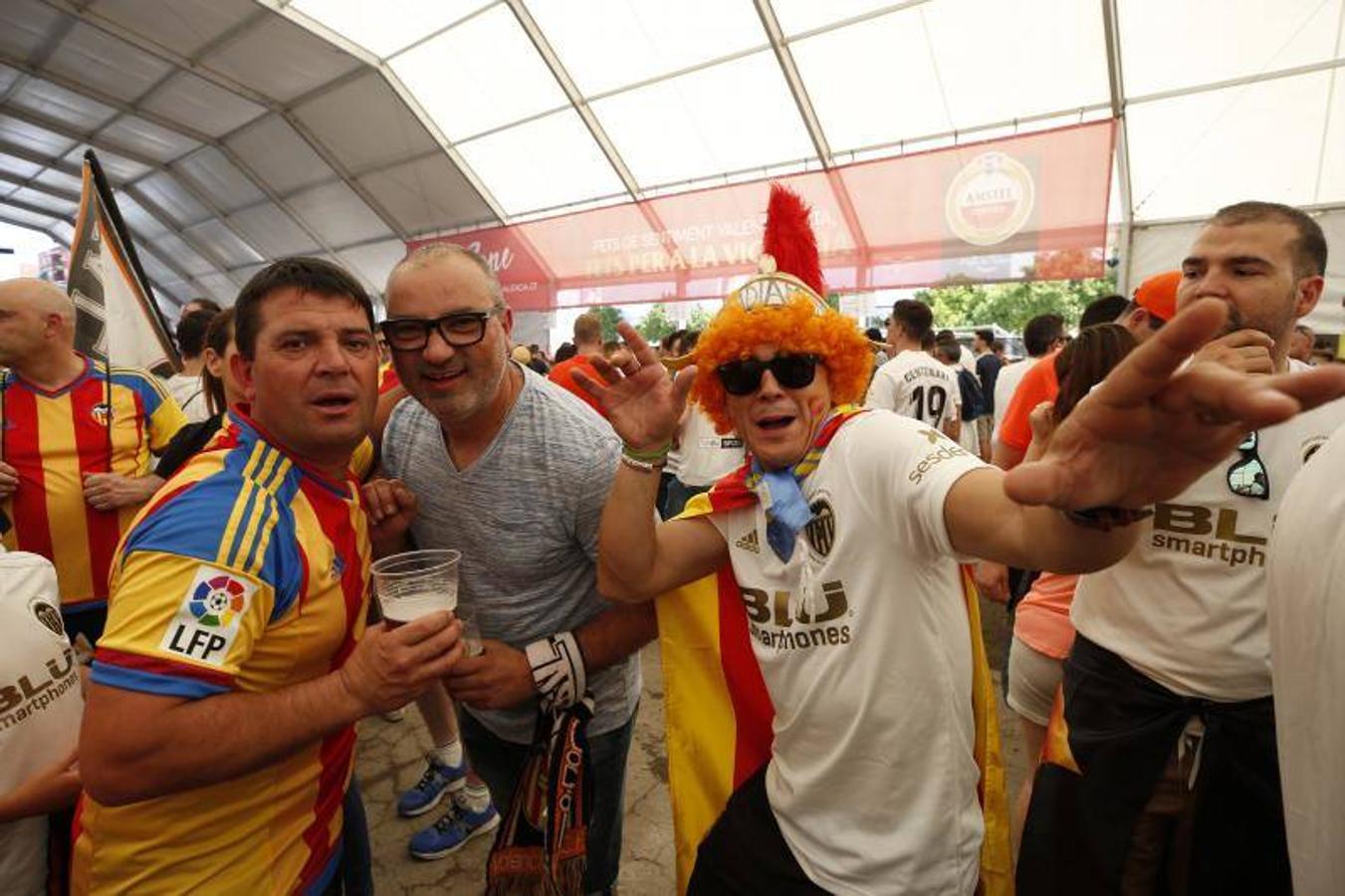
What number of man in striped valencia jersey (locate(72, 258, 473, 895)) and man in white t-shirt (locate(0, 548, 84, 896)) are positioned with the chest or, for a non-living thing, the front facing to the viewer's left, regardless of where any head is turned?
0

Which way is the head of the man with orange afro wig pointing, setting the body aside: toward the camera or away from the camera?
toward the camera

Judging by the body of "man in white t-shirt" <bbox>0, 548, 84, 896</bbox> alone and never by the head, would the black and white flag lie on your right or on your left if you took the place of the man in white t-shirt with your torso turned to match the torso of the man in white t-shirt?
on your left

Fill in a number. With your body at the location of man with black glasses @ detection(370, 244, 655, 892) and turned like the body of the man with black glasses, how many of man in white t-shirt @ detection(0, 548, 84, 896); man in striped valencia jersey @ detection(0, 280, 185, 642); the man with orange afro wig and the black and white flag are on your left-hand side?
1

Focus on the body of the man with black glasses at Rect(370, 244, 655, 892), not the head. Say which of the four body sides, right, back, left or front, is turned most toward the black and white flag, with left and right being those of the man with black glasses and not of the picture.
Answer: right

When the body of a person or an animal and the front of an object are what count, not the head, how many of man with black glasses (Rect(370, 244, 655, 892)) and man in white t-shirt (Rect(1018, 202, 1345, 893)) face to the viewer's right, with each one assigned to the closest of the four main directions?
0

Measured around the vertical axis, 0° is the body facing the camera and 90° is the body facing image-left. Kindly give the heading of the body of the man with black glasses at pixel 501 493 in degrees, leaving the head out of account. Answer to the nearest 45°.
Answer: approximately 45°

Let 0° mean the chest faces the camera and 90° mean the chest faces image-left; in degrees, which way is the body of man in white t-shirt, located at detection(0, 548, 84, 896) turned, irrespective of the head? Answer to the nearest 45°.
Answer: approximately 315°

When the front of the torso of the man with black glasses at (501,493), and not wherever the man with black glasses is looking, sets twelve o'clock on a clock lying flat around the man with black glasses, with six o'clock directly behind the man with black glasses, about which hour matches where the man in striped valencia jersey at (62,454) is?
The man in striped valencia jersey is roughly at 3 o'clock from the man with black glasses.

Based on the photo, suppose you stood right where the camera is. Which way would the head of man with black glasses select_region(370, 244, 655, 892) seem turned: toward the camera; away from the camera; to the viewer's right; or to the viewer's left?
toward the camera

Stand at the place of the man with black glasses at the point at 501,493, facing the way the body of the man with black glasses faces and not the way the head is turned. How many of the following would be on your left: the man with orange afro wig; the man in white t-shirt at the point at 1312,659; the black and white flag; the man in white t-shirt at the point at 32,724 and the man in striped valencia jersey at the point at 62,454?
2

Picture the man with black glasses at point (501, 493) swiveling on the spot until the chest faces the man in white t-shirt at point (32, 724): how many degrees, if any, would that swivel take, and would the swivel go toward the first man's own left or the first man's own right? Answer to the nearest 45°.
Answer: approximately 45° to the first man's own right

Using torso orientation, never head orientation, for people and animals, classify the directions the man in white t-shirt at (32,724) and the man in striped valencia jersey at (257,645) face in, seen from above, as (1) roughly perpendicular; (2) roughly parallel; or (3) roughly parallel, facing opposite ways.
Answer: roughly parallel

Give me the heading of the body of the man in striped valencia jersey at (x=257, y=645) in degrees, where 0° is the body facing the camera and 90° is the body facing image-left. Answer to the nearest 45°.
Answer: approximately 315°
